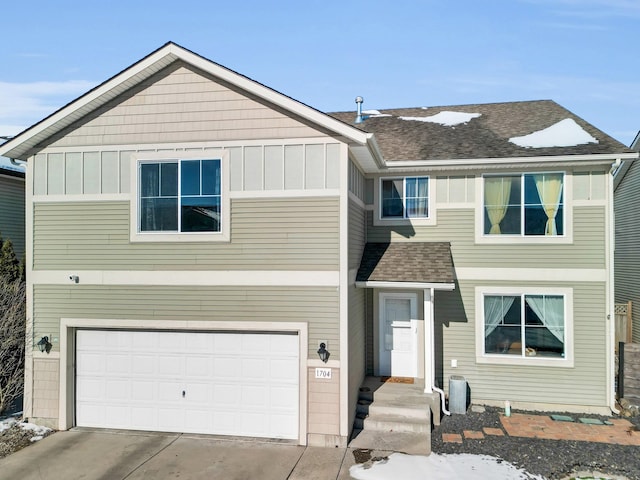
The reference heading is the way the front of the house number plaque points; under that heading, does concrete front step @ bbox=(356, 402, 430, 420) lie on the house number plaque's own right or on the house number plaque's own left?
on the house number plaque's own left

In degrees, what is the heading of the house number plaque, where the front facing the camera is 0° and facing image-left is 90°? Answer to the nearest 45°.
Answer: approximately 0°
